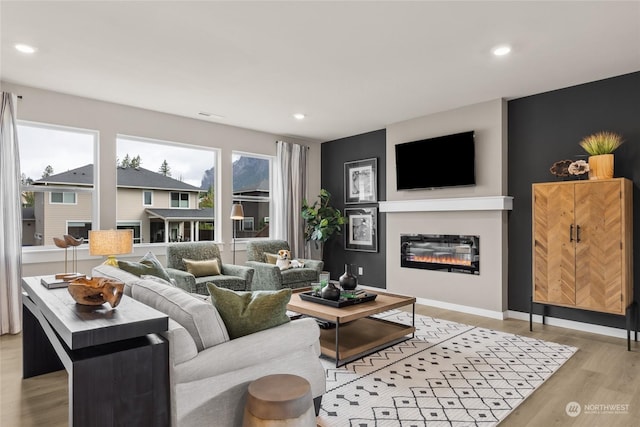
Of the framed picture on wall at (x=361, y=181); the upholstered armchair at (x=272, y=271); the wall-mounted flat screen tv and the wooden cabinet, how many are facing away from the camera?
0

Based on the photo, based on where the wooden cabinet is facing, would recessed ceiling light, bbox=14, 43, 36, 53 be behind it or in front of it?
in front

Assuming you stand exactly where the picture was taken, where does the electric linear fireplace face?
facing the viewer and to the left of the viewer

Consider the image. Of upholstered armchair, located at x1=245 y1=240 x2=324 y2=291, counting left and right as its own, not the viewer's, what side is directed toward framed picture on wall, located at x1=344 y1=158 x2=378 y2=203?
left

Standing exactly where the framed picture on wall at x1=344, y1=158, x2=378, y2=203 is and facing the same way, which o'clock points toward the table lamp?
The table lamp is roughly at 12 o'clock from the framed picture on wall.

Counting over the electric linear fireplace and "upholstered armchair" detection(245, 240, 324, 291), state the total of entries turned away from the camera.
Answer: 0

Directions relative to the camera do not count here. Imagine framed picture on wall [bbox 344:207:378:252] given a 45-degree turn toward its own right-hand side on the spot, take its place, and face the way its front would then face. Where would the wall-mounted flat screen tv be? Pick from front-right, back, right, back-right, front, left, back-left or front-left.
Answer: back-left

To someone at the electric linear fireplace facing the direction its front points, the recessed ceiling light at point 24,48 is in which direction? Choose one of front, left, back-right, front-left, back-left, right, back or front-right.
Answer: front

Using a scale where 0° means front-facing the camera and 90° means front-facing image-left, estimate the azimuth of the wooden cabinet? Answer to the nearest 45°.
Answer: approximately 45°

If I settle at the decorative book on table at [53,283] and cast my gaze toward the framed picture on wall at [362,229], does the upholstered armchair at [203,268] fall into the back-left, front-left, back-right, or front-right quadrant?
front-left

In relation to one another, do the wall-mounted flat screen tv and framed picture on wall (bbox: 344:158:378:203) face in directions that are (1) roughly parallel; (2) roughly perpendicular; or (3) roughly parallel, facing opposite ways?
roughly parallel

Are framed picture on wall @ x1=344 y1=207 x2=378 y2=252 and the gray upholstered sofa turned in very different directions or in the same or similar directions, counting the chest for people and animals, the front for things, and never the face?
very different directions

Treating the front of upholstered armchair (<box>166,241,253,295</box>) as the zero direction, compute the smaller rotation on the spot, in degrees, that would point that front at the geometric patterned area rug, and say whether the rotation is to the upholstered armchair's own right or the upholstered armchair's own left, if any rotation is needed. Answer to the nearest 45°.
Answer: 0° — it already faces it

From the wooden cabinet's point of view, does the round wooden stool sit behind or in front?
in front

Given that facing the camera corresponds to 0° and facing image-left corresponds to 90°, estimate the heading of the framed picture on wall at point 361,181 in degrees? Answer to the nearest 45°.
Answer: approximately 45°

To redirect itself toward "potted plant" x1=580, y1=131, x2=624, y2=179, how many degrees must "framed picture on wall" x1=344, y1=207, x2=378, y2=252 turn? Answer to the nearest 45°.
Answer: approximately 90° to its left
